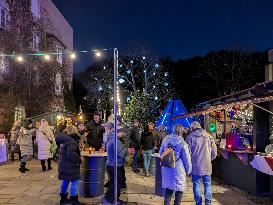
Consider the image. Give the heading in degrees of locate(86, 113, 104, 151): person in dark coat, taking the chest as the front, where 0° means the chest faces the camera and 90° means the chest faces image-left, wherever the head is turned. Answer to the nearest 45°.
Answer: approximately 0°

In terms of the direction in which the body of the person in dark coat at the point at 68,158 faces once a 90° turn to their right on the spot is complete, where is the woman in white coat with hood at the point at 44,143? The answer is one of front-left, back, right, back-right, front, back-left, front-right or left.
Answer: back-left

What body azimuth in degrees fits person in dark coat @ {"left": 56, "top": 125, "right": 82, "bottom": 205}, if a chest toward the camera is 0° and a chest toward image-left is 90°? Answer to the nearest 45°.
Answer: approximately 225°
